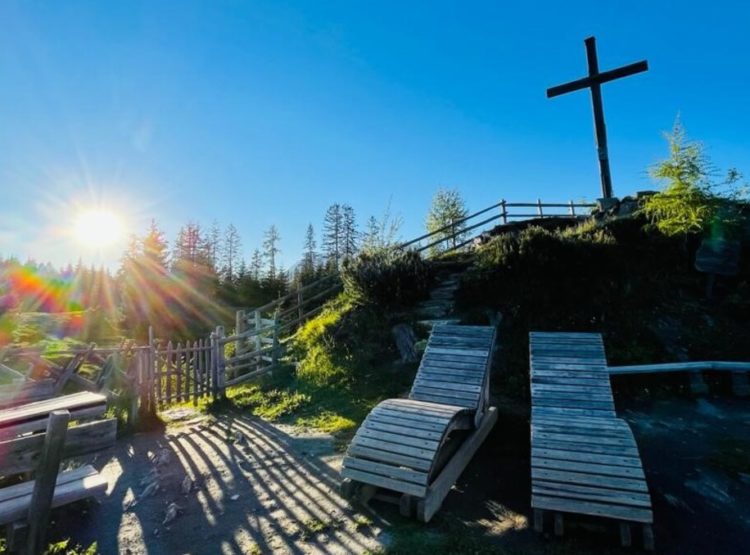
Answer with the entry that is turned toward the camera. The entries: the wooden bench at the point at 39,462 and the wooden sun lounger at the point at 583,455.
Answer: the wooden sun lounger

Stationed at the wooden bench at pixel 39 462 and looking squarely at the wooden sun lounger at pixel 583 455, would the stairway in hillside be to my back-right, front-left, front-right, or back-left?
front-left

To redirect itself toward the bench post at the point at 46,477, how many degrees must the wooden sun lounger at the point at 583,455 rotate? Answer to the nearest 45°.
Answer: approximately 45° to its right

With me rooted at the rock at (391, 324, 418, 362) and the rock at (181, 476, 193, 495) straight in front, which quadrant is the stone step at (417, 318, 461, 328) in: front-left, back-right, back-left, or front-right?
back-left

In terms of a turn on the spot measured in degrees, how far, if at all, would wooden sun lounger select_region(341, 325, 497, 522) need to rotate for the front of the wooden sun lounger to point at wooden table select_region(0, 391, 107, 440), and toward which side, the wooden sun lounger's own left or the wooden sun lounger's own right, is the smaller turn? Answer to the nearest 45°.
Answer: approximately 45° to the wooden sun lounger's own right

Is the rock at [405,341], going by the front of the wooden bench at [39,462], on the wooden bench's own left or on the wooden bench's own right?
on the wooden bench's own right

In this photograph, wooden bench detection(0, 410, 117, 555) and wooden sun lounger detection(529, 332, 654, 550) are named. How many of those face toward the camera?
1

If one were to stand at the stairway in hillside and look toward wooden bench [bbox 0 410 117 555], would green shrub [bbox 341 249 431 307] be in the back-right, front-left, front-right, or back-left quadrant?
front-right

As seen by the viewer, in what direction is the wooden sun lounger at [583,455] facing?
toward the camera

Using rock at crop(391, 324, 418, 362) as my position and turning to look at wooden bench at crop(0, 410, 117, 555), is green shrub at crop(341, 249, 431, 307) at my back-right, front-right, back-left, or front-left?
back-right

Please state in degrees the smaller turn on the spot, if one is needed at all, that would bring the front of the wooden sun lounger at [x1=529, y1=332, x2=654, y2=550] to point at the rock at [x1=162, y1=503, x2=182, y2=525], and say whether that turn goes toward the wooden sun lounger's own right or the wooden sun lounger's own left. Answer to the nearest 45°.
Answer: approximately 90° to the wooden sun lounger's own right

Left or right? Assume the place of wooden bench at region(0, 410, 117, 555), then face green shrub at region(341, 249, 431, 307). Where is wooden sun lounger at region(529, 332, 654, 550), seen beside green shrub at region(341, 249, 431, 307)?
right

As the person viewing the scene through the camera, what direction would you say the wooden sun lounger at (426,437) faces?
facing the viewer and to the left of the viewer

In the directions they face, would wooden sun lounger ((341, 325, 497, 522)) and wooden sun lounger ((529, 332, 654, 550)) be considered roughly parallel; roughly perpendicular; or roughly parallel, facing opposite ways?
roughly parallel
